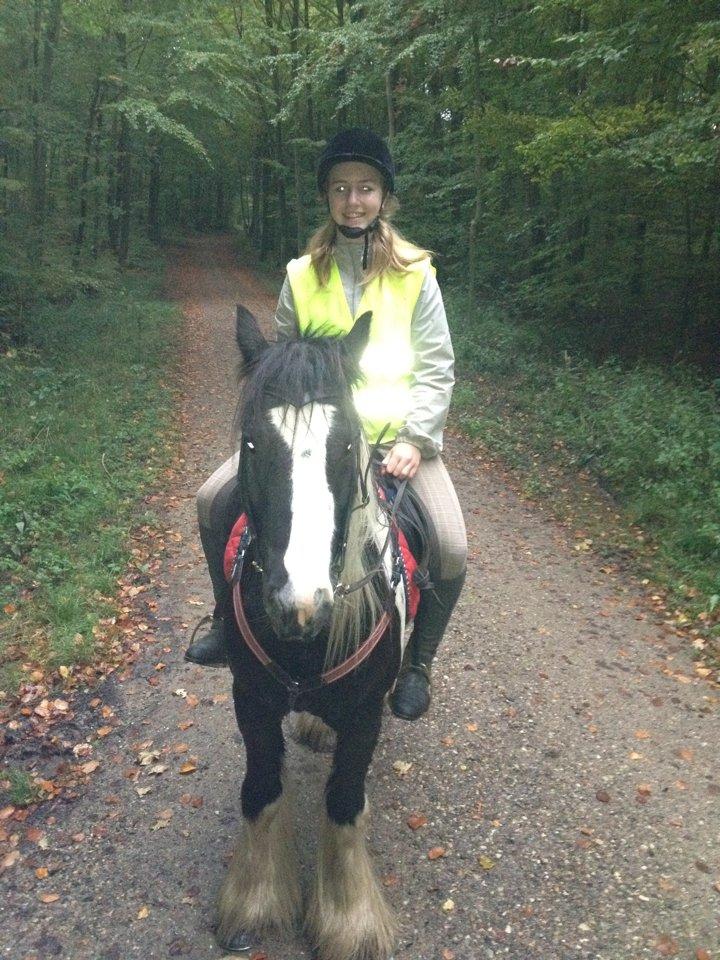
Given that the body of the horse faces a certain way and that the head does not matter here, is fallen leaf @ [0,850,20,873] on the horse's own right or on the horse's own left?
on the horse's own right

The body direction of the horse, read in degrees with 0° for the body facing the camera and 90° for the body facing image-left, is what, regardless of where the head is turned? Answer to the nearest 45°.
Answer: approximately 0°
